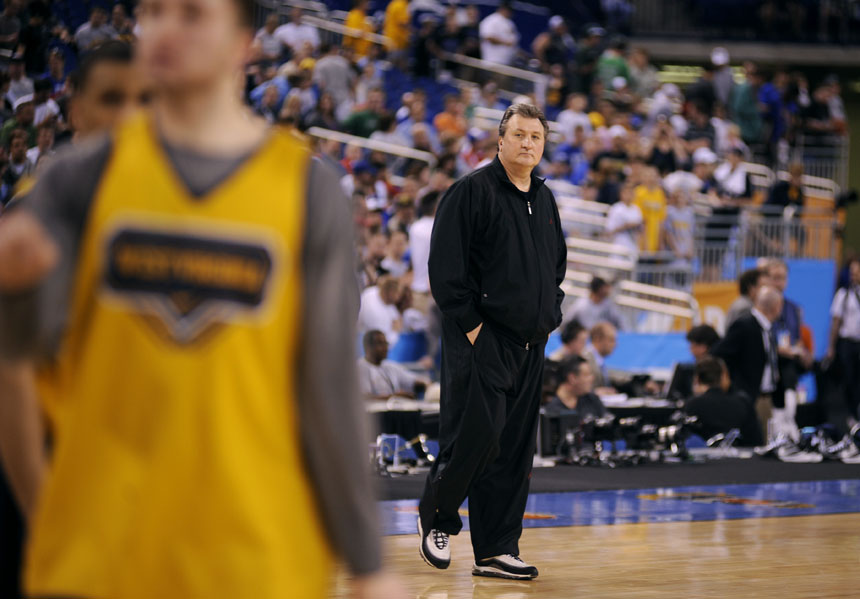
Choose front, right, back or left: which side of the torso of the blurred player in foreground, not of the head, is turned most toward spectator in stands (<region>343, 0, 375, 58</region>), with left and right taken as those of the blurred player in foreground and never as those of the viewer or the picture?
back

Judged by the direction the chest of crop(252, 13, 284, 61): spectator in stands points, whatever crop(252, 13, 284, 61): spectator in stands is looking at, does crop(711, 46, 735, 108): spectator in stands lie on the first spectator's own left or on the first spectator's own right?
on the first spectator's own left

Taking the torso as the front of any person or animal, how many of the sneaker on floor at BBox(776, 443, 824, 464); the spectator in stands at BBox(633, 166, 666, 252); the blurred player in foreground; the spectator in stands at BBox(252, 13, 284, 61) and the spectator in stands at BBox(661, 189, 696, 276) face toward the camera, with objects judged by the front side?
4

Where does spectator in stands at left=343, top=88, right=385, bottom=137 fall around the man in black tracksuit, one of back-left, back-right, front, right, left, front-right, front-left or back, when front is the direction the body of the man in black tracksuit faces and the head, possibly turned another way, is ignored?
back-left

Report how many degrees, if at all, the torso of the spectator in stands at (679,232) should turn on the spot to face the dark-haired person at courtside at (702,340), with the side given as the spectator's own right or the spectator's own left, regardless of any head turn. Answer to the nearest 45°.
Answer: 0° — they already face them

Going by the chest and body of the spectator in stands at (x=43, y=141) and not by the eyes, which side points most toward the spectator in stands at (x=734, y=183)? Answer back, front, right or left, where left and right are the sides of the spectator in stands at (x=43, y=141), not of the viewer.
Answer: left
